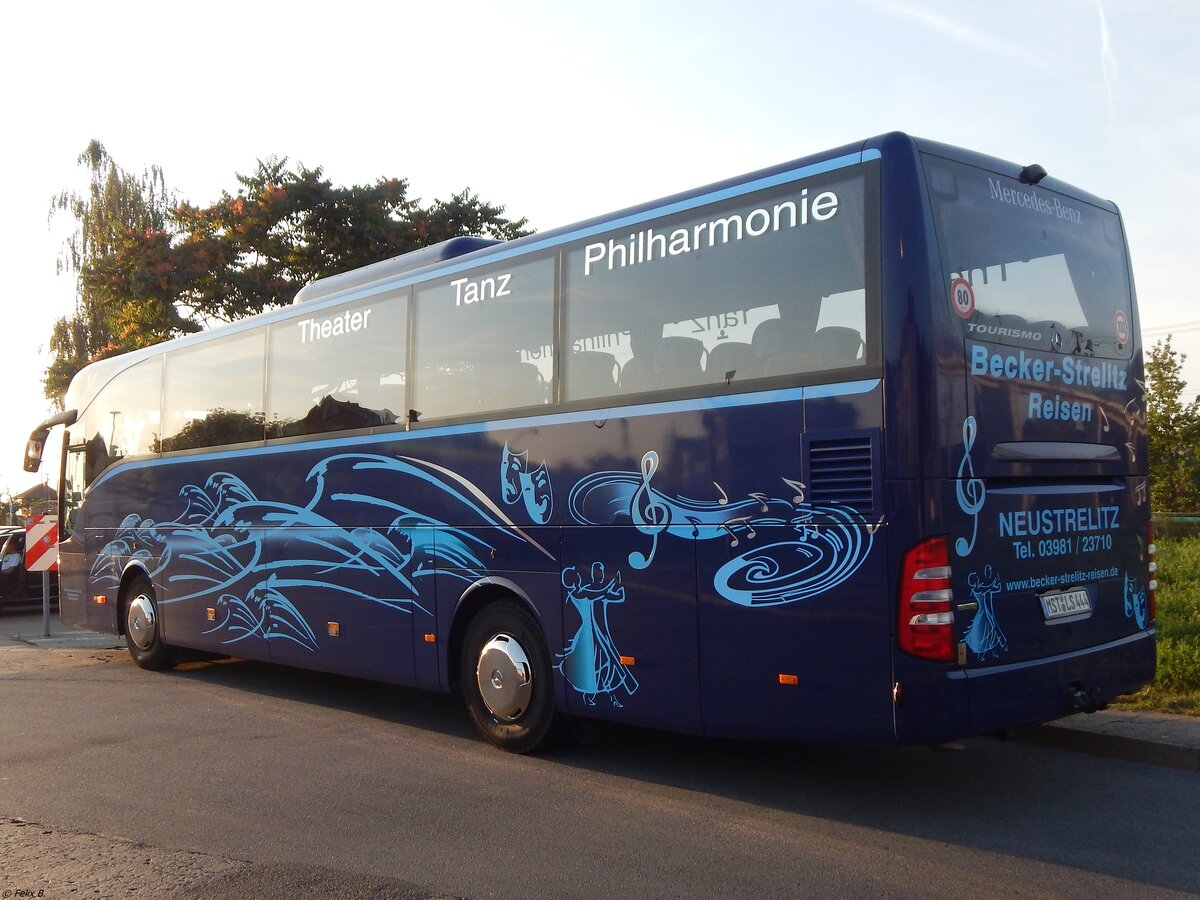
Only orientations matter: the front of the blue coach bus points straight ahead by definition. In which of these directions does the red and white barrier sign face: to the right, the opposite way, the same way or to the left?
the opposite way

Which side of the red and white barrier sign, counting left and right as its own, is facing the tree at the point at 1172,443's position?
left

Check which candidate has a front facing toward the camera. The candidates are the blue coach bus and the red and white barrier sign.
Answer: the red and white barrier sign

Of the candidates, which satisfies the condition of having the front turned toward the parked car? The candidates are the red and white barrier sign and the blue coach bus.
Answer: the blue coach bus

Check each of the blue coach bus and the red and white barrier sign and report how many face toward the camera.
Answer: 1

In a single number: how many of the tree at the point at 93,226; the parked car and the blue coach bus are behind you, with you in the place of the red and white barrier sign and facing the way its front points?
2

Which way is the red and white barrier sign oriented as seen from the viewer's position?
toward the camera

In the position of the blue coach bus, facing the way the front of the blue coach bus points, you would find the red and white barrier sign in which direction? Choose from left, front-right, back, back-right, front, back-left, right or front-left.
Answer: front

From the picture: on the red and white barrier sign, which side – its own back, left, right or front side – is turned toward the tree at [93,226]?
back

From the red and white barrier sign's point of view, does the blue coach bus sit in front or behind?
in front

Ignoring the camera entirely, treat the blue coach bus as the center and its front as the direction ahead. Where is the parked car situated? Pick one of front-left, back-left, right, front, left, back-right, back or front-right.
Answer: front

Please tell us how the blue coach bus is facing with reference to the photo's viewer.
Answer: facing away from the viewer and to the left of the viewer

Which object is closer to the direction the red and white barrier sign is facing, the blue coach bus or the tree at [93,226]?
the blue coach bus

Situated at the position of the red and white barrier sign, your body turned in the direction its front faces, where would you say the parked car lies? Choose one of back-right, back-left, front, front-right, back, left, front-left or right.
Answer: back
